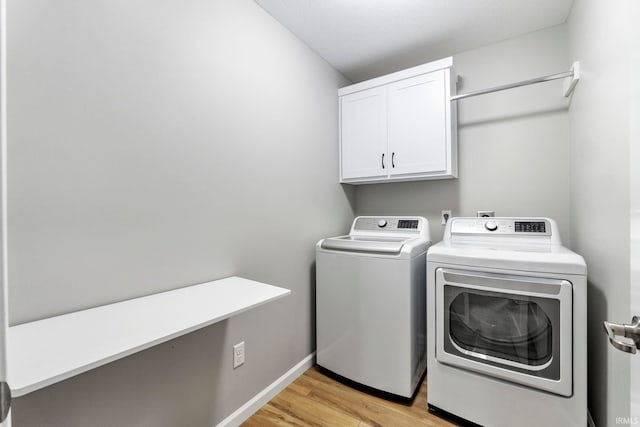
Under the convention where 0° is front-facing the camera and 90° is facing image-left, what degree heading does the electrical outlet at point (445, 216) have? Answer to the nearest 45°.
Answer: approximately 0°

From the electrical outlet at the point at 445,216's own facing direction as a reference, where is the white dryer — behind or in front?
in front

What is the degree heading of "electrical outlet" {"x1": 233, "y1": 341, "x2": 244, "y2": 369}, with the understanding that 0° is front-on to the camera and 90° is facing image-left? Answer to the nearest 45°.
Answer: approximately 315°

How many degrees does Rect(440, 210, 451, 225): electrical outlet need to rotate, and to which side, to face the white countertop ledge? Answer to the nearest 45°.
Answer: approximately 45° to its right

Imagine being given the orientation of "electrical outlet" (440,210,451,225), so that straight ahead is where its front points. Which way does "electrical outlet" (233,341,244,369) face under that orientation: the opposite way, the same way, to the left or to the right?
to the left

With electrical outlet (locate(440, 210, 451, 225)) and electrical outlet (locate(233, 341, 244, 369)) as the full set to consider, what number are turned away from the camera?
0

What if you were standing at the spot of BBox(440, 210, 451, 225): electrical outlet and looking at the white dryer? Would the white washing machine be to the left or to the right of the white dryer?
right

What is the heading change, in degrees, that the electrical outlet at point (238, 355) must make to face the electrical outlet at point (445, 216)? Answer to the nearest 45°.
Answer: approximately 45° to its left
